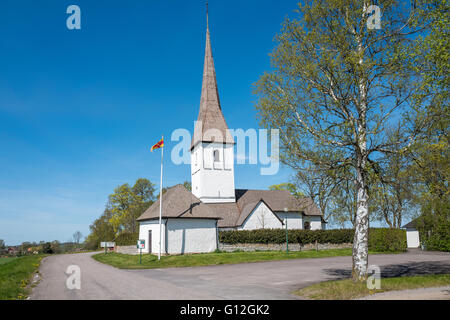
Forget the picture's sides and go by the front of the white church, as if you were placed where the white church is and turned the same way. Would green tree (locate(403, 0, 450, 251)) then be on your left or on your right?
on your left

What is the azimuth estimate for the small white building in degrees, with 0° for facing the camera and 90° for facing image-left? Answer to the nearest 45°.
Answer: approximately 45°

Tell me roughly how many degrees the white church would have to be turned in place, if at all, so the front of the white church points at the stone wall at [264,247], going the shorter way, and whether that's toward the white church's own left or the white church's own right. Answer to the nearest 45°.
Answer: approximately 135° to the white church's own left

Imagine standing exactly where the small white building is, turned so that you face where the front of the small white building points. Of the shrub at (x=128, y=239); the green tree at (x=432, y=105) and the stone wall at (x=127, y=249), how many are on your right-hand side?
2

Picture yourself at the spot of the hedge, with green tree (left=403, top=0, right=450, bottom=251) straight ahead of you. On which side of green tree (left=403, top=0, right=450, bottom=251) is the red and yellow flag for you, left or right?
right

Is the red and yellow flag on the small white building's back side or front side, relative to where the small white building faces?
on the front side

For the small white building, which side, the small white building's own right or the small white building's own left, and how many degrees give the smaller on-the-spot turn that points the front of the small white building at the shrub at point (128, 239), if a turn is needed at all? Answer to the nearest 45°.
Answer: approximately 90° to the small white building's own right
